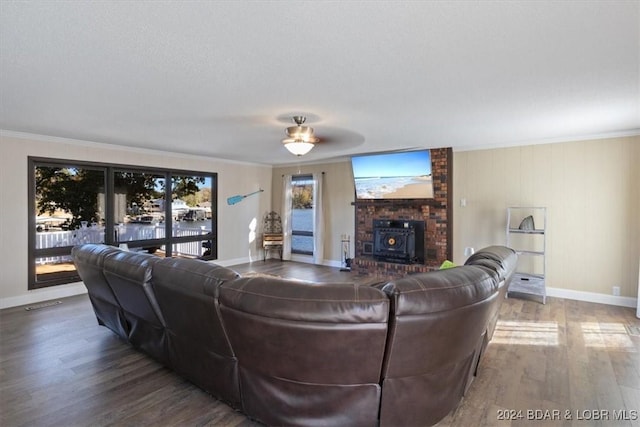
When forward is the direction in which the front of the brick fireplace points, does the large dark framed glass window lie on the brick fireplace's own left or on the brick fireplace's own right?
on the brick fireplace's own right

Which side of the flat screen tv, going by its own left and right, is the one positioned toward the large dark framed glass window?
right

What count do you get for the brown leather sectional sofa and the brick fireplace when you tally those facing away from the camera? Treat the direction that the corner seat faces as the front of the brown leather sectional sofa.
1

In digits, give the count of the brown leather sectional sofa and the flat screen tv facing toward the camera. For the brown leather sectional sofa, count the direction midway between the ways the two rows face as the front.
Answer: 1

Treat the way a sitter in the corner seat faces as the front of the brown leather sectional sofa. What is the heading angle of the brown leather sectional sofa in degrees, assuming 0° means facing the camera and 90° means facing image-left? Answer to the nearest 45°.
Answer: approximately 180°

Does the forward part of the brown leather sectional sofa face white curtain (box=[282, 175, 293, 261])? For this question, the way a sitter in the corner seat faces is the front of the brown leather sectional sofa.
yes

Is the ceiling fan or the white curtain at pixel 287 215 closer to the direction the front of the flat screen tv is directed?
the ceiling fan

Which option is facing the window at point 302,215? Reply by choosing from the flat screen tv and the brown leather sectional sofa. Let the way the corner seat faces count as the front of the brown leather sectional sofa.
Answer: the brown leather sectional sofa

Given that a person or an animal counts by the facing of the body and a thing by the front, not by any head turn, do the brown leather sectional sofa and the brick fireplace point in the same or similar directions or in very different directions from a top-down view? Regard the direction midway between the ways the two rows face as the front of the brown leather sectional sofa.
very different directions

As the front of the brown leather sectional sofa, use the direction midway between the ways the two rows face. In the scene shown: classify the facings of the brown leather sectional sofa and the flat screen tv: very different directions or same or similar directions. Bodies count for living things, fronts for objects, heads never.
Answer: very different directions
